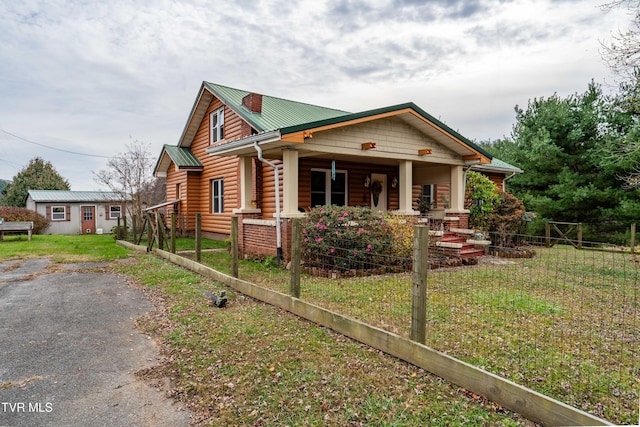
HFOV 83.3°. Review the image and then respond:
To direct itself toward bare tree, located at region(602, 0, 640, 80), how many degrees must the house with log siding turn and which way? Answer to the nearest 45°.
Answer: approximately 45° to its left

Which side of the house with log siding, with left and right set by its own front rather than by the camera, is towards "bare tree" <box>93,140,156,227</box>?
back

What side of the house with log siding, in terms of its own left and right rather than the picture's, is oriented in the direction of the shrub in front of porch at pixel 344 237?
front

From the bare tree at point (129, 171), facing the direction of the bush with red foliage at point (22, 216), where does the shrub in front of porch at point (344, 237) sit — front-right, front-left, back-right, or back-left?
back-left

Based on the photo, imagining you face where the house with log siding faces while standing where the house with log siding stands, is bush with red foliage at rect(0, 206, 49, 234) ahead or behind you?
behind

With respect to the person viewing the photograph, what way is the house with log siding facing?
facing the viewer and to the right of the viewer

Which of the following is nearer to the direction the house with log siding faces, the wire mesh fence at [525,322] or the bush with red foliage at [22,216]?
the wire mesh fence

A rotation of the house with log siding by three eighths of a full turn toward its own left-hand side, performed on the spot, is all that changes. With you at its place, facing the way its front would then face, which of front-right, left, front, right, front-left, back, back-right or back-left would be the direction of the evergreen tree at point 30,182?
front-left

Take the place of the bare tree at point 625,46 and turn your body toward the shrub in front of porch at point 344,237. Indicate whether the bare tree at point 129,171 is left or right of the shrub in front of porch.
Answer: right
